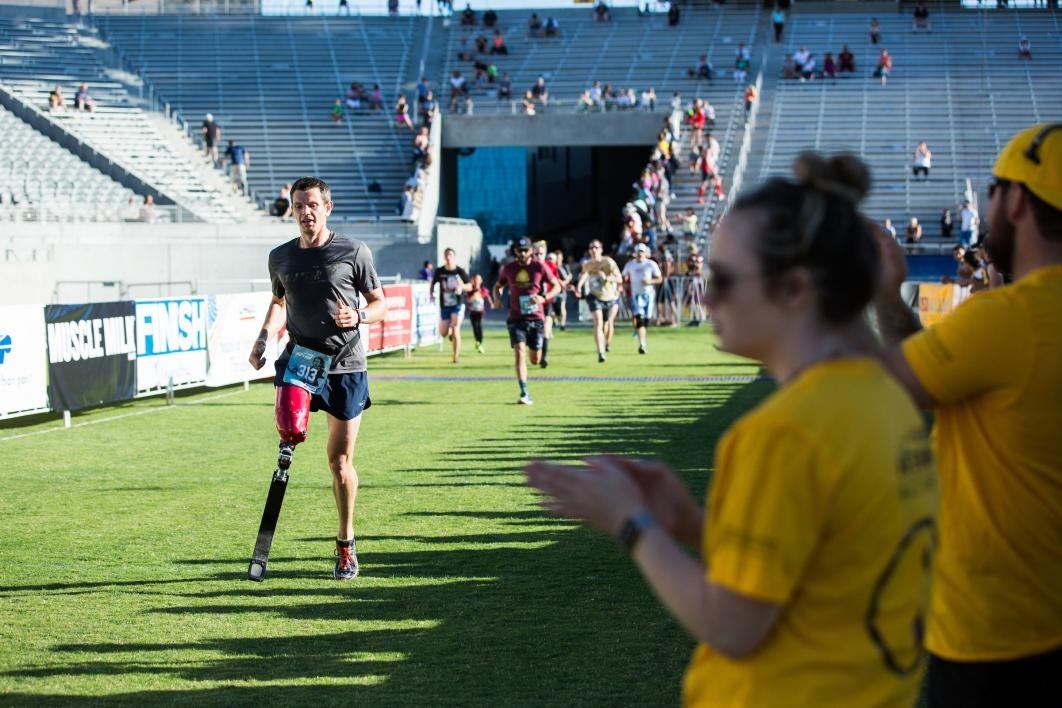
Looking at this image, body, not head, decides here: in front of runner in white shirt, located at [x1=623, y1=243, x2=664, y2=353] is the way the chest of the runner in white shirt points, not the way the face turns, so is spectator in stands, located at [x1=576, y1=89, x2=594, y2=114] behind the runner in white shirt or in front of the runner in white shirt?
behind

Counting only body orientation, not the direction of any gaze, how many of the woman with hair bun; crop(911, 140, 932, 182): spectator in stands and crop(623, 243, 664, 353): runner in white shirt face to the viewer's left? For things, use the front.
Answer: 1

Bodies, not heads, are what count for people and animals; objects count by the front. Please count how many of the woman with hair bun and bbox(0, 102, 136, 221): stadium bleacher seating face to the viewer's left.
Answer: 1

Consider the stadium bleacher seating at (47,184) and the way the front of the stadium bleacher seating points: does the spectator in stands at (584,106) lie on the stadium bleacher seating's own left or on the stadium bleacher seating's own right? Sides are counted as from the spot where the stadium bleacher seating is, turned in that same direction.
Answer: on the stadium bleacher seating's own left

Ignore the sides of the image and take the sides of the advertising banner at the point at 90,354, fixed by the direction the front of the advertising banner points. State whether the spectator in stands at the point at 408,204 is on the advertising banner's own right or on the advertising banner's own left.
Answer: on the advertising banner's own left

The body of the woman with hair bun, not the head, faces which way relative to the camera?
to the viewer's left

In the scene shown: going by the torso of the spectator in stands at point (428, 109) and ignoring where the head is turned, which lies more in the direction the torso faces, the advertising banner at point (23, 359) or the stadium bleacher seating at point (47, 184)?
the advertising banner

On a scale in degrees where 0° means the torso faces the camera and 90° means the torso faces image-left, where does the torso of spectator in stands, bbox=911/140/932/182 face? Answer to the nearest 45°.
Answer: approximately 0°

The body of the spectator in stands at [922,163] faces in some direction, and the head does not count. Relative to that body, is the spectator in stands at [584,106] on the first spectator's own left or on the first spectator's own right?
on the first spectator's own right

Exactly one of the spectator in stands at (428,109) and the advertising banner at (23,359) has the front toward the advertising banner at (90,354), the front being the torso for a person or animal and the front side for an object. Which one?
the spectator in stands

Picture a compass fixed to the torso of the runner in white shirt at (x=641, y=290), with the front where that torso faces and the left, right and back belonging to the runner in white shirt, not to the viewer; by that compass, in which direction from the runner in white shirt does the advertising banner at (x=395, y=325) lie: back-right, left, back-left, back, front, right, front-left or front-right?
right
